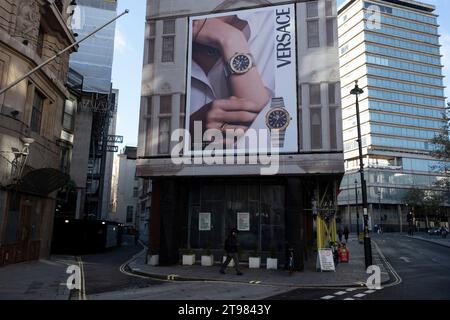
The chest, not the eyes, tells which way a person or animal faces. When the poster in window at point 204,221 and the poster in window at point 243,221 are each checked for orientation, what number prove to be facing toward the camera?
2

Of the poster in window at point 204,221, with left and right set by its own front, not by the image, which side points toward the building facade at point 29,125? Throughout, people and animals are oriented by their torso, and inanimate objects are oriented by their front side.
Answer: right

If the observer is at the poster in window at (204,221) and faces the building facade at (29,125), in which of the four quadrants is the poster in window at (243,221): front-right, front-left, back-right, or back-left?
back-left

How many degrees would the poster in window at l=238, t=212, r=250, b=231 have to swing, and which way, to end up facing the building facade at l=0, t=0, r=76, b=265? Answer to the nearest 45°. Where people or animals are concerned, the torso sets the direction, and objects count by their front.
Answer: approximately 90° to its right

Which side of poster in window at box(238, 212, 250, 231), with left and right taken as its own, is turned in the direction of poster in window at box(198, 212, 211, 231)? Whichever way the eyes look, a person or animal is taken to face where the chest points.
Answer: right

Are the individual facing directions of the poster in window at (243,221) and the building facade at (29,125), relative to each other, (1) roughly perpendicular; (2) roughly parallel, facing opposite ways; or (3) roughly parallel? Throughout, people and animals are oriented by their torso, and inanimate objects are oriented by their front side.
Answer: roughly perpendicular

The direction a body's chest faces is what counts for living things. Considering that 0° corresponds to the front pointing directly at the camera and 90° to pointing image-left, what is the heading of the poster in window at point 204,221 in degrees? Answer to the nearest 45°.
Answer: approximately 0°

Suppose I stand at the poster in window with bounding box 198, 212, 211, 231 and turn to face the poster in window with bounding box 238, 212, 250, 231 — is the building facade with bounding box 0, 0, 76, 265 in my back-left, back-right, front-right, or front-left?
back-right

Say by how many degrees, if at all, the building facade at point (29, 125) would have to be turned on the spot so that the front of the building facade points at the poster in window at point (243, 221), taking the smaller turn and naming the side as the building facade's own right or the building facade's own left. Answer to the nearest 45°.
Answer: approximately 45° to the building facade's own left

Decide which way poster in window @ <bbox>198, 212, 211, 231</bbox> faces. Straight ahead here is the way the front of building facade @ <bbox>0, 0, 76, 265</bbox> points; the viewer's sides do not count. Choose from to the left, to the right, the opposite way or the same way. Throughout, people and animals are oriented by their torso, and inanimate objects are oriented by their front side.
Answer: to the right
